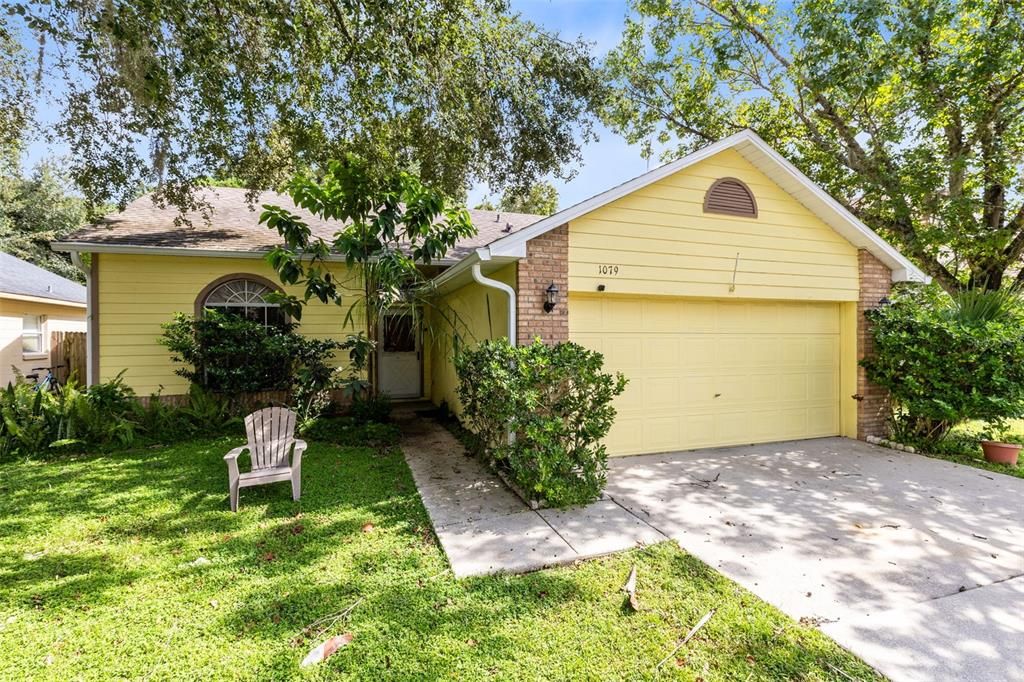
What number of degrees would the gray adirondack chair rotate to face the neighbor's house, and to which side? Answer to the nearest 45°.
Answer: approximately 135° to its right

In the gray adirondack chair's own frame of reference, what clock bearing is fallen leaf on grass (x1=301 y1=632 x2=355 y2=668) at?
The fallen leaf on grass is roughly at 12 o'clock from the gray adirondack chair.

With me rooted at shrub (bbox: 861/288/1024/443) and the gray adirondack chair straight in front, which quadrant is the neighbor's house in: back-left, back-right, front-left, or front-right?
front-right

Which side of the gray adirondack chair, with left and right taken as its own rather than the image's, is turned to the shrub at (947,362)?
left

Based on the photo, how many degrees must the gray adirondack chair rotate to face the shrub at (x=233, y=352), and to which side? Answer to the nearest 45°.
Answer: approximately 180°

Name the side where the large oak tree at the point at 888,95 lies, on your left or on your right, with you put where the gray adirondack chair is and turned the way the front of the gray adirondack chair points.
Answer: on your left

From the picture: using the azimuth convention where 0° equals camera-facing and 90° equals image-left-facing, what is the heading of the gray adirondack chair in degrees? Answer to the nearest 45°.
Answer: approximately 0°

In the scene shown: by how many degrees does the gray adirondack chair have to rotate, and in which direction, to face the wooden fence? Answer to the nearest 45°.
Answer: approximately 135° to its right

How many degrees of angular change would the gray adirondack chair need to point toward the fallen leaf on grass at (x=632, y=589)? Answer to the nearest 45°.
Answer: approximately 45° to its left

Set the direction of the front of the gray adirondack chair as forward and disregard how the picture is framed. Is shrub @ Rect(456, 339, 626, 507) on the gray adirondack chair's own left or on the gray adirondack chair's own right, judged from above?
on the gray adirondack chair's own left

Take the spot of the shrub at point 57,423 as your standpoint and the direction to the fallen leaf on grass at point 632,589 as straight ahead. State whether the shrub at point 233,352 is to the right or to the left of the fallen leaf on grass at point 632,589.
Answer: left

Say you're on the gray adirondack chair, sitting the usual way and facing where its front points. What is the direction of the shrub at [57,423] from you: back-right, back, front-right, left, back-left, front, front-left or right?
back-right

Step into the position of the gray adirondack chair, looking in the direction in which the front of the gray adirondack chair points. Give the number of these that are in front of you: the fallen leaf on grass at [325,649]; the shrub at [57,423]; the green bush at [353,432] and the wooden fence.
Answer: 1

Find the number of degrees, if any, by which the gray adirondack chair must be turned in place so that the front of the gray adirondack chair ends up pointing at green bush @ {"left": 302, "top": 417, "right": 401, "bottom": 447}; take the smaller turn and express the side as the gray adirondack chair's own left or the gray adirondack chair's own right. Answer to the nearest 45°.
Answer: approximately 135° to the gray adirondack chair's own left
